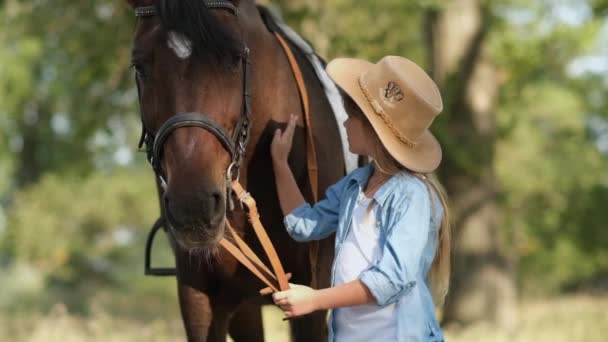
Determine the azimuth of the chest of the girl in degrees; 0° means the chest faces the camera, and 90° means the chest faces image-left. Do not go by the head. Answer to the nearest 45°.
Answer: approximately 90°

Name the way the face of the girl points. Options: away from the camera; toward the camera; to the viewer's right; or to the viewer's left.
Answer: to the viewer's left

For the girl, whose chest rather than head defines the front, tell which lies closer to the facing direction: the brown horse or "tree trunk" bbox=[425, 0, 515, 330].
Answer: the brown horse

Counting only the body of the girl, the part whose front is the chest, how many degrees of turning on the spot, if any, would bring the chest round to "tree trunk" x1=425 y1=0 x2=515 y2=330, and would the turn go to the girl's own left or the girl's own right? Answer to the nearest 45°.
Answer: approximately 90° to the girl's own right
